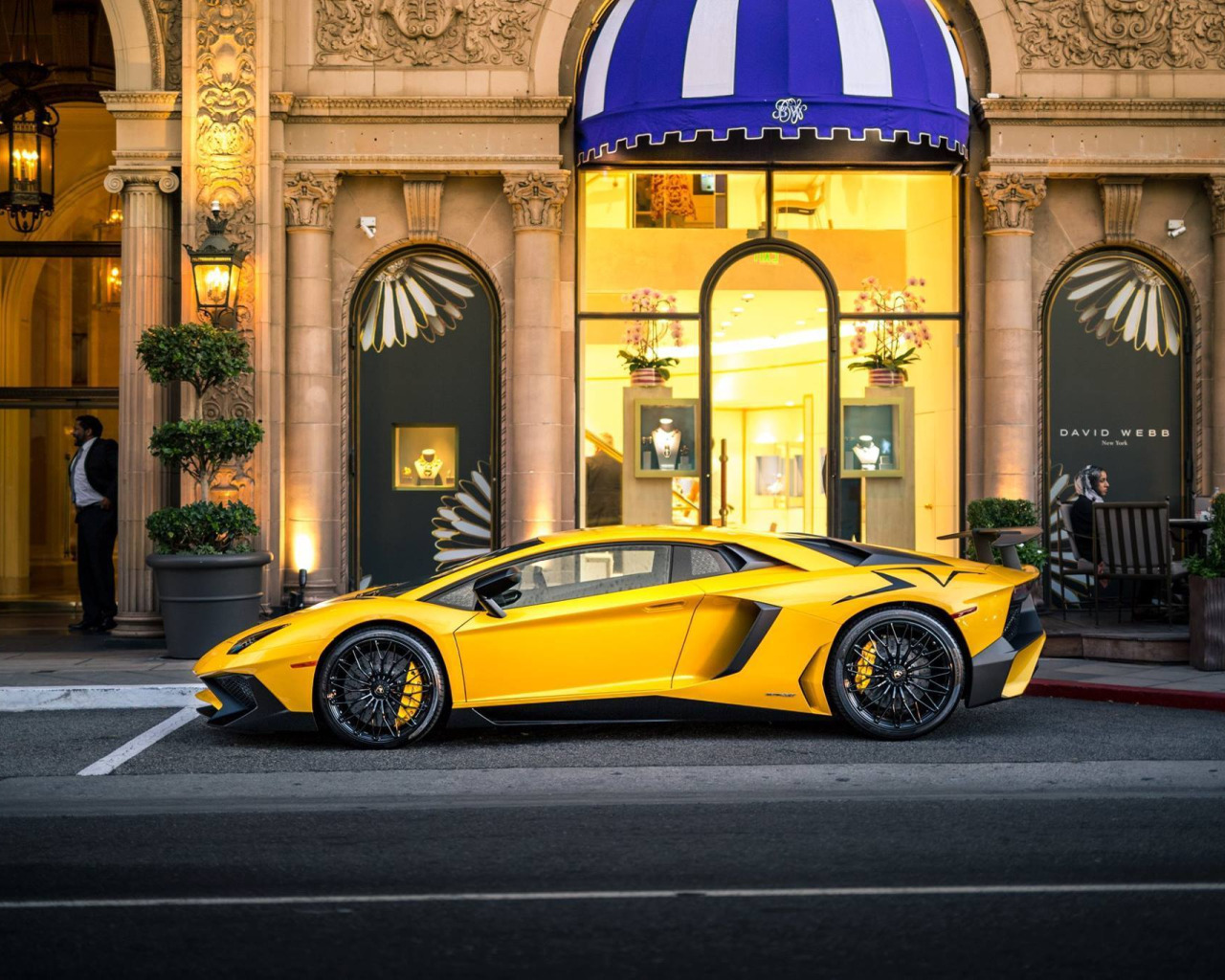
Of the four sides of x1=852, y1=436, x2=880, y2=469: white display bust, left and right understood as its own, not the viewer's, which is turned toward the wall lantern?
right

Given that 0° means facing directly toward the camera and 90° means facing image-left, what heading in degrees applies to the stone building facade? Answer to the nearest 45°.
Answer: approximately 0°

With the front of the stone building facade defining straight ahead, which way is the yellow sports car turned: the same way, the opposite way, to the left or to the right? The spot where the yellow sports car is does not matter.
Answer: to the right

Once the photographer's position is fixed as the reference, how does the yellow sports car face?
facing to the left of the viewer

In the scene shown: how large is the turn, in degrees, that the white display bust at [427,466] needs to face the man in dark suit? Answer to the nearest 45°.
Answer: approximately 90° to its right

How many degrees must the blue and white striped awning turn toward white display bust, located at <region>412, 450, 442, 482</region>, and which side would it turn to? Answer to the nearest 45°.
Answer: approximately 90° to its right
